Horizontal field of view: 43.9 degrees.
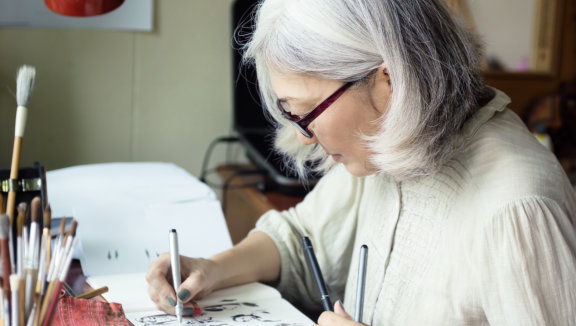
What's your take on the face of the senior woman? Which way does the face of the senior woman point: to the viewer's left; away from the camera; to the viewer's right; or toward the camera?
to the viewer's left

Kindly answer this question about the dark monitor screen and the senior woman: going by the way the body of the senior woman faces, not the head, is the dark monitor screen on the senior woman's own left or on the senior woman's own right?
on the senior woman's own right

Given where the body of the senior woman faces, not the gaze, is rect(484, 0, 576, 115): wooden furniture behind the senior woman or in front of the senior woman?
behind

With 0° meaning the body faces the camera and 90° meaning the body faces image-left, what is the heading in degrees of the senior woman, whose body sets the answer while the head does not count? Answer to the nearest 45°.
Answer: approximately 45°
